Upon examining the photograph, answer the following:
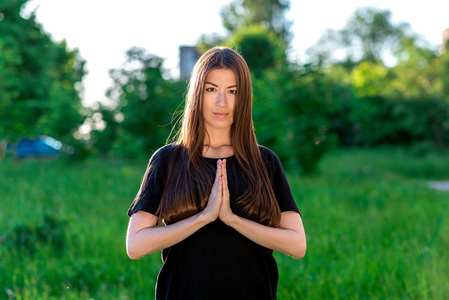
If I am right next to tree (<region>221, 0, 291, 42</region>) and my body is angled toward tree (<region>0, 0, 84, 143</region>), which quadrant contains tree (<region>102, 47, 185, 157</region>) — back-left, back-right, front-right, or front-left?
front-left

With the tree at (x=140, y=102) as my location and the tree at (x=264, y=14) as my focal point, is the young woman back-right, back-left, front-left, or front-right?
back-right

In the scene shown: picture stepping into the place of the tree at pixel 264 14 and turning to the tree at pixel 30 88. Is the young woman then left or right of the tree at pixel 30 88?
left

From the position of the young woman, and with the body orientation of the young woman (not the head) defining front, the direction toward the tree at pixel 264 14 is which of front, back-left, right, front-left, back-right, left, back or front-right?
back

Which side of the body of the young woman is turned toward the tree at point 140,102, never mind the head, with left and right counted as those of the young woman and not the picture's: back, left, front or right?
back

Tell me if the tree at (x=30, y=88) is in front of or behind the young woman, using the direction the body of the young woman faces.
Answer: behind

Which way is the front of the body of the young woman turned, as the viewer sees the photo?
toward the camera
